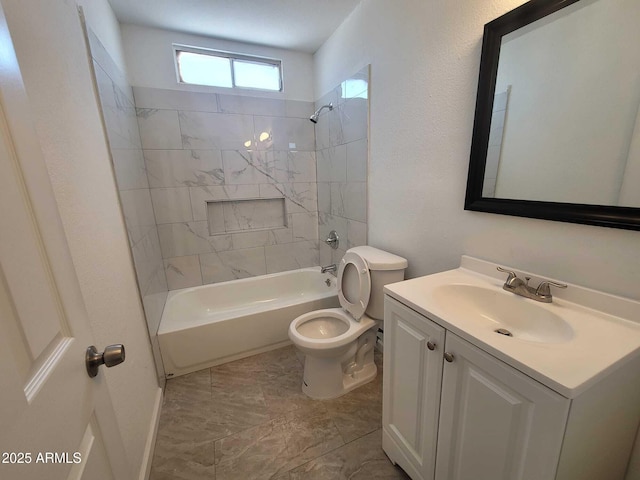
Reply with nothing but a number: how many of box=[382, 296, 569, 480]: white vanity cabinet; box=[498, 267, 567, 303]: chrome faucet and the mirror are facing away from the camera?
0

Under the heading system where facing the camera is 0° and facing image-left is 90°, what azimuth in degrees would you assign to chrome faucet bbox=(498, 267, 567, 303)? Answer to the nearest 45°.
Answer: approximately 45°

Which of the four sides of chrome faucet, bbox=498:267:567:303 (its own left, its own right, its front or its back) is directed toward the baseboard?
front

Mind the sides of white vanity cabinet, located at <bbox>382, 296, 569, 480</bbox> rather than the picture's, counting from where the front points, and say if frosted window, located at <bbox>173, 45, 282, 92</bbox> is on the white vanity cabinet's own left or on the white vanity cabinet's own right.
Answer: on the white vanity cabinet's own right

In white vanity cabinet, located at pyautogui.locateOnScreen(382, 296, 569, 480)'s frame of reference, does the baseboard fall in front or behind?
in front

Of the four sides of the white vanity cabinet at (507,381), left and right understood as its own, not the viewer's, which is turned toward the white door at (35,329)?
front

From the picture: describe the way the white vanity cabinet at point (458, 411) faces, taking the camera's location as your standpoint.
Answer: facing the viewer and to the left of the viewer

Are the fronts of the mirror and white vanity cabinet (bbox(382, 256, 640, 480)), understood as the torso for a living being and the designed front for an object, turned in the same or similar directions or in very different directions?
same or similar directions

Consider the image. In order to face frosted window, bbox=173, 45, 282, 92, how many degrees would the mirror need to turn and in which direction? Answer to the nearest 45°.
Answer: approximately 45° to its right

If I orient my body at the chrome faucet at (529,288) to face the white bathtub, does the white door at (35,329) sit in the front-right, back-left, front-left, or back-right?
front-left

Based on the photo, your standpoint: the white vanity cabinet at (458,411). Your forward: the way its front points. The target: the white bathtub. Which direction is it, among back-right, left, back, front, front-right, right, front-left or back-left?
front-right

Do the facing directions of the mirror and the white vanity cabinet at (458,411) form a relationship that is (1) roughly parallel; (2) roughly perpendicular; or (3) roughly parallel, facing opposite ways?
roughly parallel
